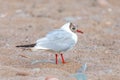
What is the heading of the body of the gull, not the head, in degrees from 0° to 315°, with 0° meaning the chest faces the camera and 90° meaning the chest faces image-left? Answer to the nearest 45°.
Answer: approximately 270°
